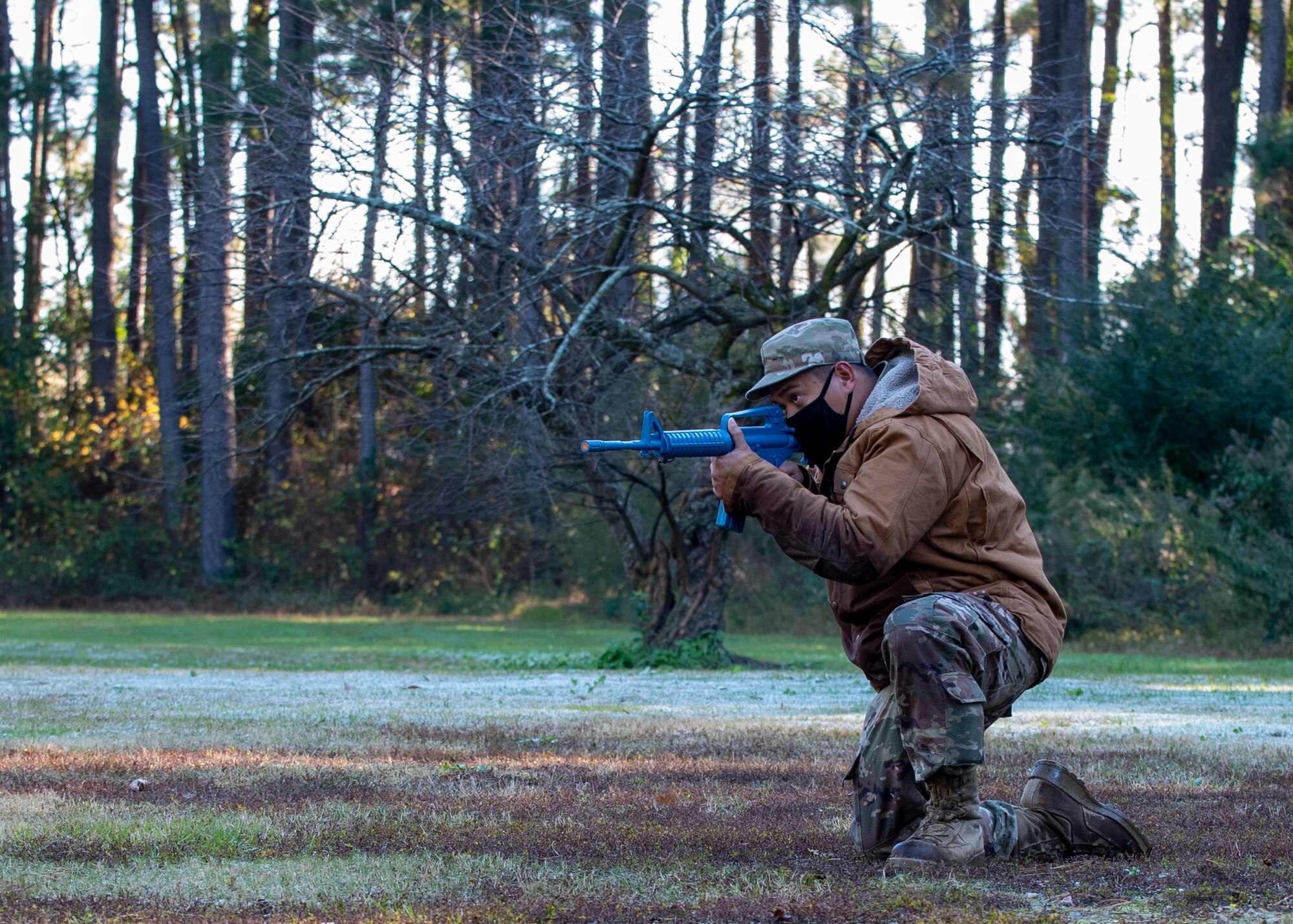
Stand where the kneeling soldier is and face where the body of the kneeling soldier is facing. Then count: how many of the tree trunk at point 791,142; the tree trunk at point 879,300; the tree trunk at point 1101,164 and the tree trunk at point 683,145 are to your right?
4

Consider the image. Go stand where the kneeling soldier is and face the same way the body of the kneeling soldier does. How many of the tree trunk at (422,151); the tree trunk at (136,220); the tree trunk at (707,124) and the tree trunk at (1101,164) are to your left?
0

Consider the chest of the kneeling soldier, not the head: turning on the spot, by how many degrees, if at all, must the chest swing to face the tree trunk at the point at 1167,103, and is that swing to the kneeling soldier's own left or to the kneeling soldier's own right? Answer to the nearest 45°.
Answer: approximately 90° to the kneeling soldier's own right

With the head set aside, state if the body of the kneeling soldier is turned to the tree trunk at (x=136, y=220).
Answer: no

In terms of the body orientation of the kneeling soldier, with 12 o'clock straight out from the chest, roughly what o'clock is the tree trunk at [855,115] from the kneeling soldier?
The tree trunk is roughly at 3 o'clock from the kneeling soldier.

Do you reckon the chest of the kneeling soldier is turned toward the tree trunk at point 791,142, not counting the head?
no

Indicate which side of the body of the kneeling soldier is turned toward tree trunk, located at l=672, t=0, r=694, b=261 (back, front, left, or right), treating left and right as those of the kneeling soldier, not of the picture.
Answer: right

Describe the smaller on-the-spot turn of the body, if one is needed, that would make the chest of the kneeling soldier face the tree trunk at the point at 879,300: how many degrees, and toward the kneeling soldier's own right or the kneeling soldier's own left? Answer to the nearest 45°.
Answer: approximately 90° to the kneeling soldier's own right

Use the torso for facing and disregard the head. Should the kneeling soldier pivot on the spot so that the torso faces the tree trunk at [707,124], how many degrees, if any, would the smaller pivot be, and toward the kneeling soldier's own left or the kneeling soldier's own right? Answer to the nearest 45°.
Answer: approximately 90° to the kneeling soldier's own right

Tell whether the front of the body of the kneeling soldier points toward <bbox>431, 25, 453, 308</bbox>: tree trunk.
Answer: no

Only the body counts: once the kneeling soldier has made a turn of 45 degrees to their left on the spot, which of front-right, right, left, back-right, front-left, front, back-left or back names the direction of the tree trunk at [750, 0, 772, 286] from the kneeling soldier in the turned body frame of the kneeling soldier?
back-right

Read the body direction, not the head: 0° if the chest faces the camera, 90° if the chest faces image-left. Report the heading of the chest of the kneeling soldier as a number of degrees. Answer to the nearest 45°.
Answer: approximately 90°
